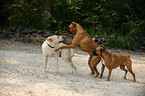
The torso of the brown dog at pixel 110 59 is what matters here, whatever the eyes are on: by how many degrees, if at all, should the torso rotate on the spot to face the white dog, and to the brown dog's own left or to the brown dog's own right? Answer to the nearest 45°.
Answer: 0° — it already faces it

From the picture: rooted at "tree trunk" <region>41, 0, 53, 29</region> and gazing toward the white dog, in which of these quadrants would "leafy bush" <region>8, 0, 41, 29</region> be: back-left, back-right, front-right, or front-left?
back-right

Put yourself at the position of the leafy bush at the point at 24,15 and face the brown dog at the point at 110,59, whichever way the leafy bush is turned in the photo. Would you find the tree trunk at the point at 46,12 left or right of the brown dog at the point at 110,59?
left

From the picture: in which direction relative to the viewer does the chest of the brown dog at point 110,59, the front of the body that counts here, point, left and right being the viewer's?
facing to the left of the viewer

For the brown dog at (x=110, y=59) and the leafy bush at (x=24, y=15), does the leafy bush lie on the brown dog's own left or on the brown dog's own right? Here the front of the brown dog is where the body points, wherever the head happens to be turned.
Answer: on the brown dog's own right

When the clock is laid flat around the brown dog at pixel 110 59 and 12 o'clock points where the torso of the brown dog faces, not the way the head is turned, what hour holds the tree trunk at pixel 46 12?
The tree trunk is roughly at 2 o'clock from the brown dog.
